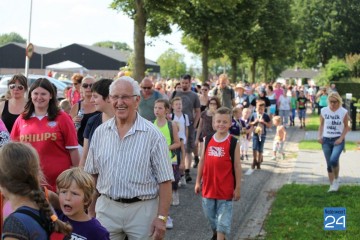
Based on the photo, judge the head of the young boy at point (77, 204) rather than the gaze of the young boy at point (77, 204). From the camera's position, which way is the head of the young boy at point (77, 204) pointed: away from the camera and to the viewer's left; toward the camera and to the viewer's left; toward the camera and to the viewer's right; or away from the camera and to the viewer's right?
toward the camera and to the viewer's left

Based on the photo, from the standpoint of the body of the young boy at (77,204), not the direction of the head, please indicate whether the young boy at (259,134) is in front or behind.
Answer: behind

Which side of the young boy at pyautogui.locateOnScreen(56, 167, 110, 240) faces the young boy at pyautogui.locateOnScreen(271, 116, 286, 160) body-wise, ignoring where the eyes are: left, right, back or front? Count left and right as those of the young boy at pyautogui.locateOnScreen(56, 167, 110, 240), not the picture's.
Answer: back

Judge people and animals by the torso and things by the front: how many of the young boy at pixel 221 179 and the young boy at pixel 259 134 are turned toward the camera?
2

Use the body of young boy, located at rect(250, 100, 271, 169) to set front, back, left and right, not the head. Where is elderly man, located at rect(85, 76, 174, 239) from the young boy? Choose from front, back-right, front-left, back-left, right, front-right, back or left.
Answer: front

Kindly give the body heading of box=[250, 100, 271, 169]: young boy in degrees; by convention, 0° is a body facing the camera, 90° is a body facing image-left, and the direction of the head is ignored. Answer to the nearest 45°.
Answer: approximately 0°

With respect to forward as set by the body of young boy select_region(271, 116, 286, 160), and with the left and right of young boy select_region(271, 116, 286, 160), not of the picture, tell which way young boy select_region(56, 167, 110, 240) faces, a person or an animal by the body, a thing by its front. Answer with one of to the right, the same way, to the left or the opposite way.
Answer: the same way

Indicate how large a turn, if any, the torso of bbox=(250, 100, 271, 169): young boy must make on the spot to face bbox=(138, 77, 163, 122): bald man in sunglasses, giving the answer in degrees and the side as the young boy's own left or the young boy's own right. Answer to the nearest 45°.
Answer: approximately 45° to the young boy's own right

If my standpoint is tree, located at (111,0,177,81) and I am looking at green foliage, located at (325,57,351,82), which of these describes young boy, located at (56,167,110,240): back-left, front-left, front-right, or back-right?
back-right

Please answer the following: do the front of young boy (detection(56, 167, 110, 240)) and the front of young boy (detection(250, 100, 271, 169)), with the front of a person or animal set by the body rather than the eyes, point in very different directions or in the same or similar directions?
same or similar directions

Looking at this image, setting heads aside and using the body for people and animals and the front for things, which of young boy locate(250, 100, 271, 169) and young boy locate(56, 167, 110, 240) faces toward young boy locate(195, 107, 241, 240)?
young boy locate(250, 100, 271, 169)

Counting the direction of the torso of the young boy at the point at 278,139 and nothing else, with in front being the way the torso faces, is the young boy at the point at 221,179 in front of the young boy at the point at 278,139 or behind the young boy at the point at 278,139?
in front

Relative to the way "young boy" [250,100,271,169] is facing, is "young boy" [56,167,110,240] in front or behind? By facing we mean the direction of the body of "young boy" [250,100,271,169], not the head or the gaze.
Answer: in front

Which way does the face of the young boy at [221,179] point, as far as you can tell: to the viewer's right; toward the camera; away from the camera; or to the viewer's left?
toward the camera

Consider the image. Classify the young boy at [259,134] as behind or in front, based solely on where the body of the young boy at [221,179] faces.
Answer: behind

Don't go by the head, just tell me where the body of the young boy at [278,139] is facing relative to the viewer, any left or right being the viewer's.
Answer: facing the viewer and to the left of the viewer

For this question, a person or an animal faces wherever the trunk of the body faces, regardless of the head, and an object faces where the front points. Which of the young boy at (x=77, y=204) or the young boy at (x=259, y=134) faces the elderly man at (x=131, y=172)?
the young boy at (x=259, y=134)
